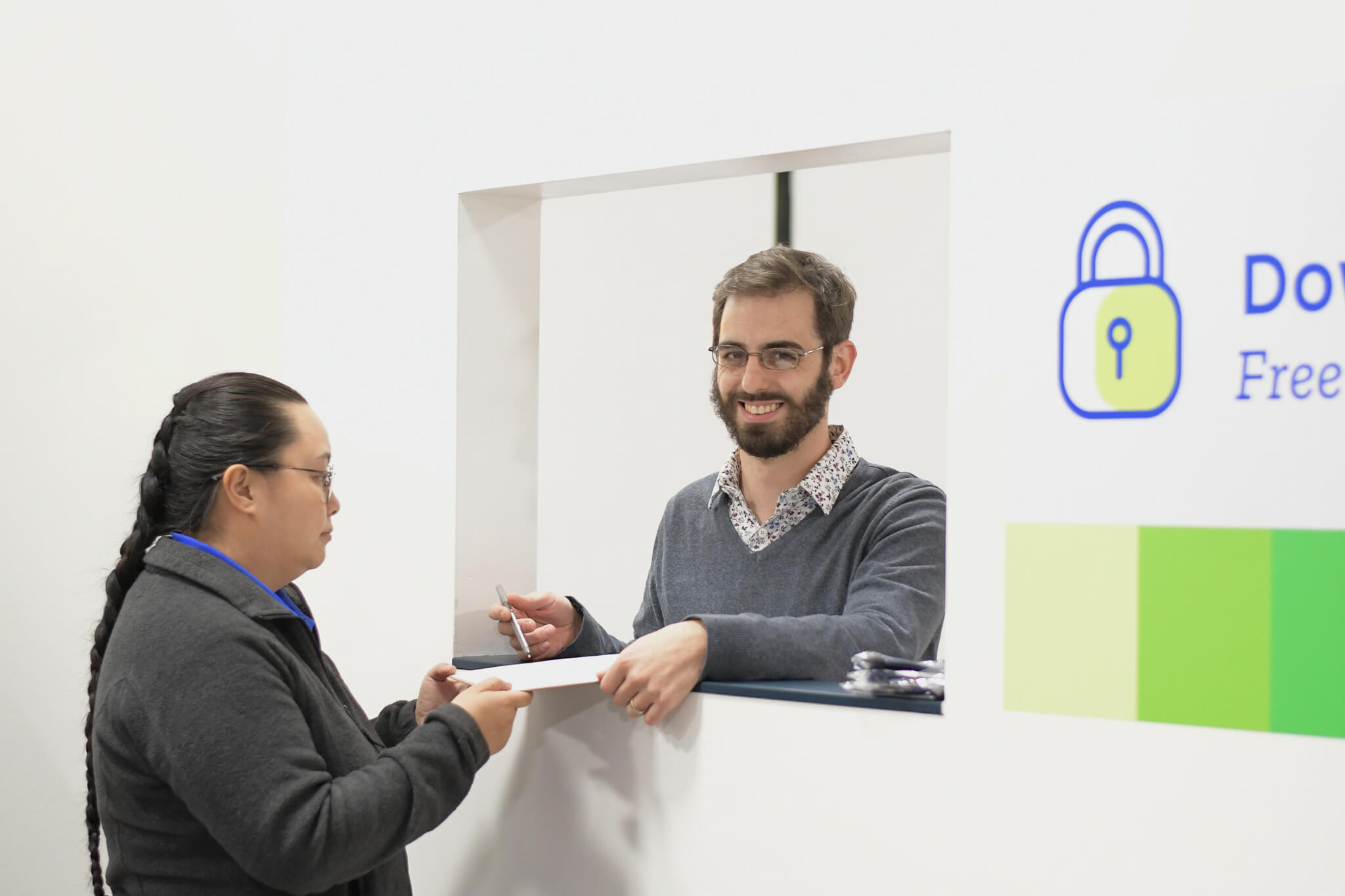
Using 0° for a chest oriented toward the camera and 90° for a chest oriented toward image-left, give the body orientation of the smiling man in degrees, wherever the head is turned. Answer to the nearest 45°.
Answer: approximately 45°

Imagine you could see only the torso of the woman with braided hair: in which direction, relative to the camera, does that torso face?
to the viewer's right

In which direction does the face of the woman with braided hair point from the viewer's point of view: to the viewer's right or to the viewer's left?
to the viewer's right

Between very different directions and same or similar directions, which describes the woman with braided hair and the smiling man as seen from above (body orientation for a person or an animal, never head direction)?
very different directions

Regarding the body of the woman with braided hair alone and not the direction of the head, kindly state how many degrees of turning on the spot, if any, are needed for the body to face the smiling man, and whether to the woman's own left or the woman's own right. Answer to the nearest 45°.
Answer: approximately 45° to the woman's own left

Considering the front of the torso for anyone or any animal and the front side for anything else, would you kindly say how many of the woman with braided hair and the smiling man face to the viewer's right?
1

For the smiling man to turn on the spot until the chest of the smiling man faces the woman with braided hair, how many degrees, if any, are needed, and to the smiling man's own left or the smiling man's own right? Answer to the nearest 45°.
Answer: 0° — they already face them
